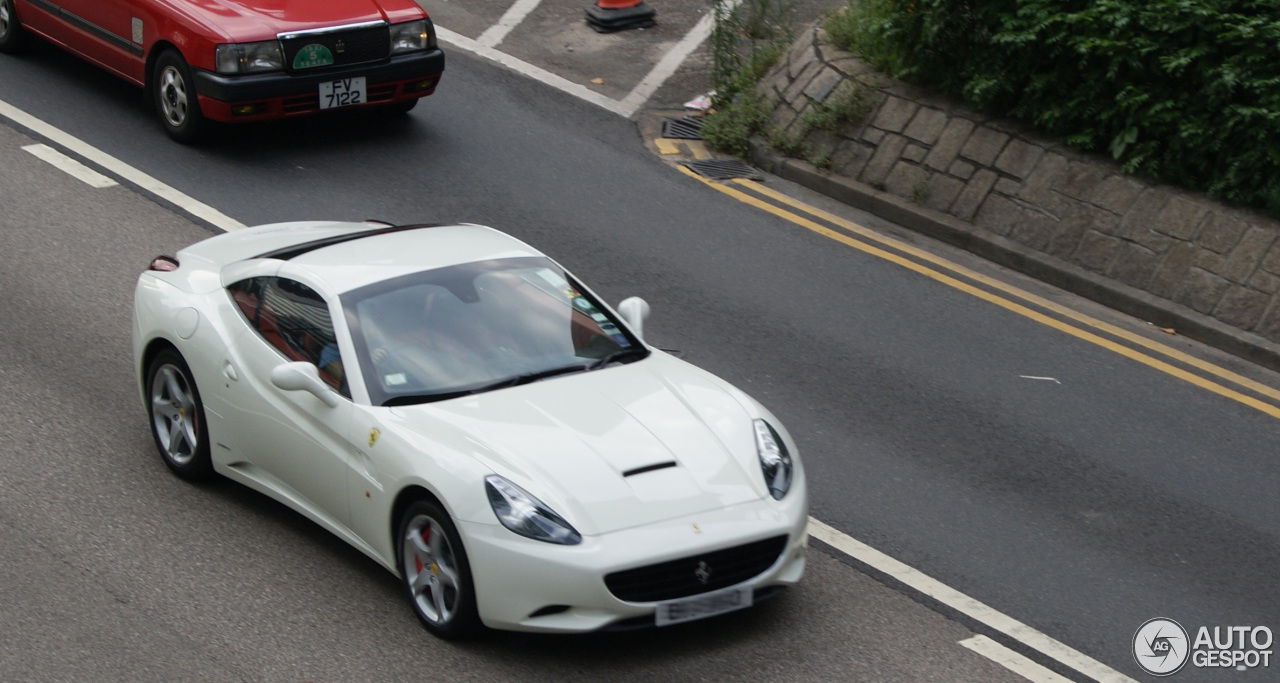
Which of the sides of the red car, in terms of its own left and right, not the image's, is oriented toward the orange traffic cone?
left

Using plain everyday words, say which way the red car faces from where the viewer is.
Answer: facing the viewer and to the right of the viewer

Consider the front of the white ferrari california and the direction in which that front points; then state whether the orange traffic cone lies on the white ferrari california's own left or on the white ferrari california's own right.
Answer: on the white ferrari california's own left

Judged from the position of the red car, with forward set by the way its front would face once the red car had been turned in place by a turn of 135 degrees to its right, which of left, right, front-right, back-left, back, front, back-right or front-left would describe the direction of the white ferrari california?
left
